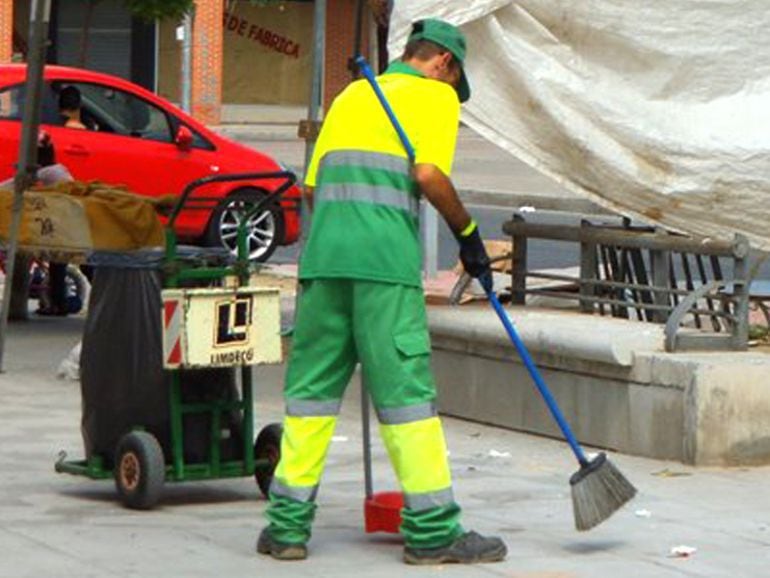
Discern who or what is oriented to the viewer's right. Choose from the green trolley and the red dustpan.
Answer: the red dustpan

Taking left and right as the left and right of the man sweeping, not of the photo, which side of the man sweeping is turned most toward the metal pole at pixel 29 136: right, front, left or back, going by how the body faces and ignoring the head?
left

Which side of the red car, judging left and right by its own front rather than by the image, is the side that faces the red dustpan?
right

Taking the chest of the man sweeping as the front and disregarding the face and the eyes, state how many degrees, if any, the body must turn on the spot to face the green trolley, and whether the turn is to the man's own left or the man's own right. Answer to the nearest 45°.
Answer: approximately 90° to the man's own left

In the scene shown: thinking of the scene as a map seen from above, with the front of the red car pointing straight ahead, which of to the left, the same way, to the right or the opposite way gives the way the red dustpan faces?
the same way

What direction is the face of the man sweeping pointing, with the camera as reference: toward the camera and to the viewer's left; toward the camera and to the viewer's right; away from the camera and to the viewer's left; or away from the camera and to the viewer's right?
away from the camera and to the viewer's right

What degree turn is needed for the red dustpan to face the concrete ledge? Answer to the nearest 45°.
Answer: approximately 45° to its left

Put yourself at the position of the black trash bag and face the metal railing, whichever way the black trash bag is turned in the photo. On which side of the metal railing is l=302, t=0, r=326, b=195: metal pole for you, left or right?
left

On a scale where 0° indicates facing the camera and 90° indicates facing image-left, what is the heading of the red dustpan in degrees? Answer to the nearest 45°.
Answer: approximately 270°

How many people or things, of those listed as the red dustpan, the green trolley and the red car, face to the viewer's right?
2

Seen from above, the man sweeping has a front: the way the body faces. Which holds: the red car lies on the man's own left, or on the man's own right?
on the man's own left

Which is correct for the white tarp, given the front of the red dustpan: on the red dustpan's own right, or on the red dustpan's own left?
on the red dustpan's own left

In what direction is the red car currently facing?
to the viewer's right

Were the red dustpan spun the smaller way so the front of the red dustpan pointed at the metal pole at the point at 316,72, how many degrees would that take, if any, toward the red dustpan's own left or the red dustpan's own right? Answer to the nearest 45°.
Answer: approximately 90° to the red dustpan's own left
